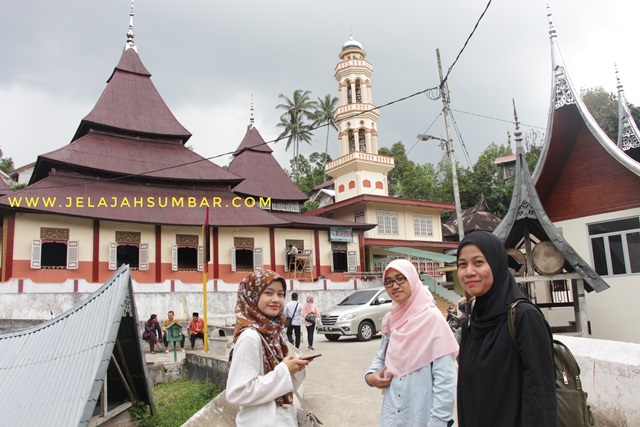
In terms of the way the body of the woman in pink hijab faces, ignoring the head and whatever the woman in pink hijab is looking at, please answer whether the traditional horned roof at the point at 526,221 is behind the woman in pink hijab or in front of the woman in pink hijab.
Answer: behind

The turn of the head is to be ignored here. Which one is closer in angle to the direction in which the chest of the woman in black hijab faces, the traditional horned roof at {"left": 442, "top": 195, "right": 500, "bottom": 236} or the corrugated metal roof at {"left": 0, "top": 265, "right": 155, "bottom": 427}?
the corrugated metal roof

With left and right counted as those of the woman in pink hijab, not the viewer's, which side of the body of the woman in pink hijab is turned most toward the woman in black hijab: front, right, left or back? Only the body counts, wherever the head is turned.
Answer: left

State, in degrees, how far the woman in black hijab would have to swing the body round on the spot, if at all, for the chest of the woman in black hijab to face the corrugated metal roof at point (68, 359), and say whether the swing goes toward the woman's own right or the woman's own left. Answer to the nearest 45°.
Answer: approximately 90° to the woman's own right

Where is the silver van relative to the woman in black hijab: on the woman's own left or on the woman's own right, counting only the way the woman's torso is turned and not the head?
on the woman's own right

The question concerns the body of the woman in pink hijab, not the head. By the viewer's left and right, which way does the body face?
facing the viewer and to the left of the viewer

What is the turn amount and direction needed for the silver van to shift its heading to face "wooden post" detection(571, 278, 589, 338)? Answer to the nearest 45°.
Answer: approximately 90° to its left

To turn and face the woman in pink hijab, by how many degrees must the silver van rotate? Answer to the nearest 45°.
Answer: approximately 45° to its left

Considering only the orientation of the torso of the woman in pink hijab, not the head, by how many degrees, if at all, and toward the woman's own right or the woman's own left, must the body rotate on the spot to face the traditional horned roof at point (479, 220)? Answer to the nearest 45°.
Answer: approximately 135° to the woman's own right

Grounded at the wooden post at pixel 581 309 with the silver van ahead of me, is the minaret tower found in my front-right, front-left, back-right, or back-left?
front-right

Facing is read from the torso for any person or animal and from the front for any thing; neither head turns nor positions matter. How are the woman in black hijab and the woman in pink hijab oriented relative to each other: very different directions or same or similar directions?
same or similar directions

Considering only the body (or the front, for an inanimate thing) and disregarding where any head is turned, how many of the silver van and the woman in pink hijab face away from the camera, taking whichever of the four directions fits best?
0

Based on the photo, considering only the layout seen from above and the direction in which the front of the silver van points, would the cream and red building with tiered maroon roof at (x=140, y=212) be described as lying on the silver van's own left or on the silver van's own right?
on the silver van's own right

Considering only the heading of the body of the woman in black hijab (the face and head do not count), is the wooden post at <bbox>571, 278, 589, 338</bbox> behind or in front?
behind

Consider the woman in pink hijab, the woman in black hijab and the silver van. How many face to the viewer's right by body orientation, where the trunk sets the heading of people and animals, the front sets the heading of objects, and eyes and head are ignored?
0

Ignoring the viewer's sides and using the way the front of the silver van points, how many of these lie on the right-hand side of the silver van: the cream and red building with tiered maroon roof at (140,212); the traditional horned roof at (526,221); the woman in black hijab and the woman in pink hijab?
1
